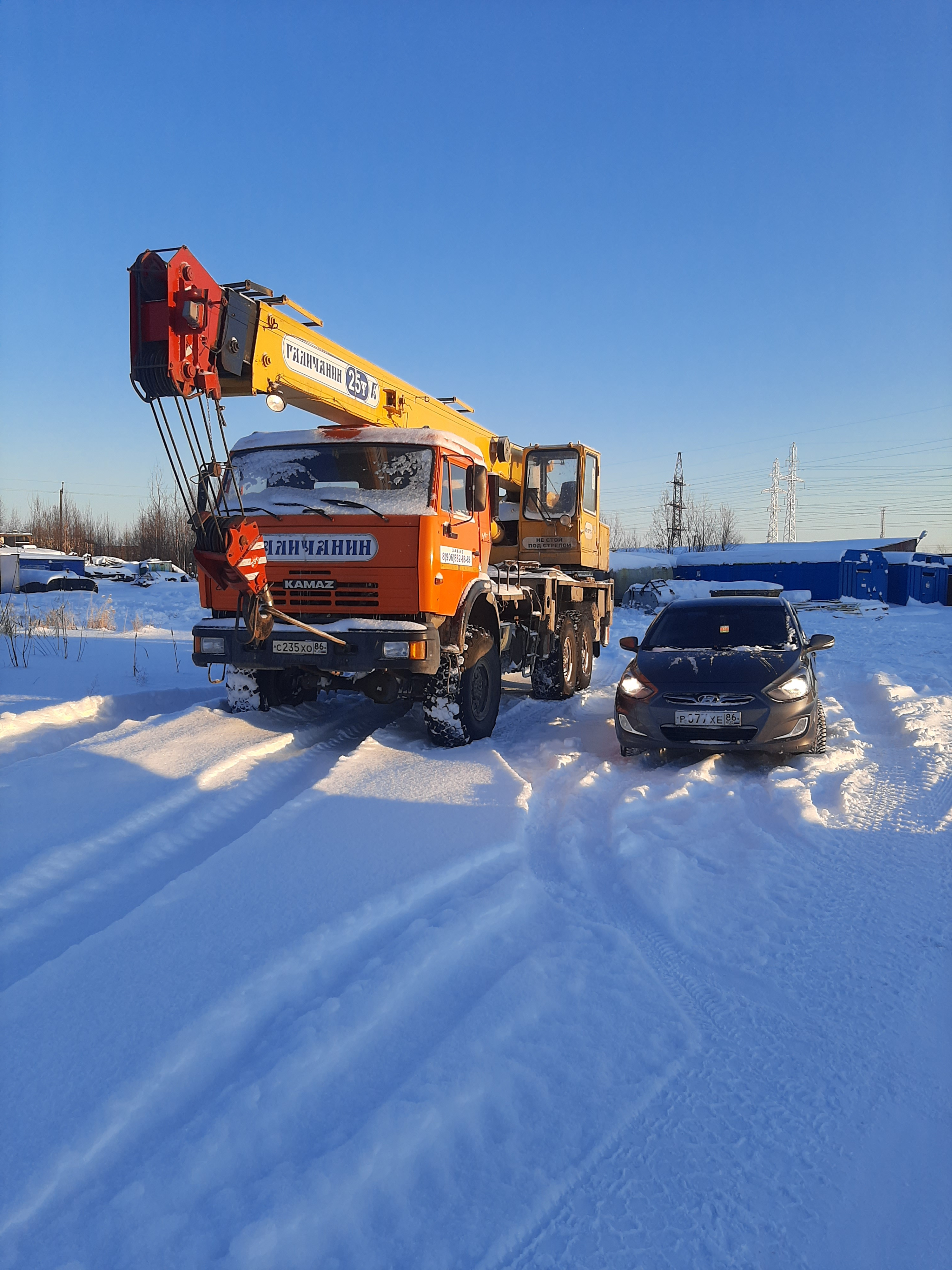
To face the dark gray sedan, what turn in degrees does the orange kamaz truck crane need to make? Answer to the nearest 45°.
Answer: approximately 135° to its left

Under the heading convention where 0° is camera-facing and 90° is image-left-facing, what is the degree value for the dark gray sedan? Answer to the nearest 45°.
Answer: approximately 0°

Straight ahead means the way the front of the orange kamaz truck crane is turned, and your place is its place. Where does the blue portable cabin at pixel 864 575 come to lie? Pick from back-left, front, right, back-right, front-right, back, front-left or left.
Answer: back

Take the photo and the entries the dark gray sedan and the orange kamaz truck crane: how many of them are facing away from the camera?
0

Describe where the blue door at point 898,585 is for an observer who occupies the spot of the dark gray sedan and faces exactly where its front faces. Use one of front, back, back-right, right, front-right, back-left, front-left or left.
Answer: back

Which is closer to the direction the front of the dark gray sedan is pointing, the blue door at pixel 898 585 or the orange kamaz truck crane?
the orange kamaz truck crane

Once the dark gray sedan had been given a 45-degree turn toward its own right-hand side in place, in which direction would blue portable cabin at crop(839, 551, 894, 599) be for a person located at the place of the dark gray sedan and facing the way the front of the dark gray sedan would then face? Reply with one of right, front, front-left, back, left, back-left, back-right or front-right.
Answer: back-right

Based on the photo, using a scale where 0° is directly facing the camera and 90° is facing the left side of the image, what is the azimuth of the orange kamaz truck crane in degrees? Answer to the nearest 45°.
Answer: approximately 45°

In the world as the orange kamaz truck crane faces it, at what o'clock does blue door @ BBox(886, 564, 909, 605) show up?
The blue door is roughly at 6 o'clock from the orange kamaz truck crane.

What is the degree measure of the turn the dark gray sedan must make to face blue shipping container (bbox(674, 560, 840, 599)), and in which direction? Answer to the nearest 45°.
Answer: approximately 180°
